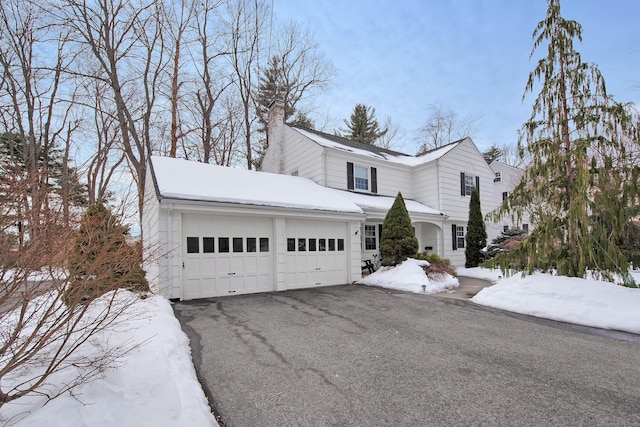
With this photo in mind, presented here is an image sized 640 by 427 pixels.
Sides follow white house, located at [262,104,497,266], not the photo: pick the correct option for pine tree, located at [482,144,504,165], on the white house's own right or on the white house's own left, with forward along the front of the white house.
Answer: on the white house's own left

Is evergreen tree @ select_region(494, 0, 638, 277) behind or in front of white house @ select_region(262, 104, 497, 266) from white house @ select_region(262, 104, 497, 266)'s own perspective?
in front

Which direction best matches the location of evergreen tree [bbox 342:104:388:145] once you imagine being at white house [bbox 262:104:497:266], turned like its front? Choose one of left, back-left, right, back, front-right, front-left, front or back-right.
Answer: back-left

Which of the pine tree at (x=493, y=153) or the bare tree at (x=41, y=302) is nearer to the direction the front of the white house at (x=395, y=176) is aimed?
the bare tree

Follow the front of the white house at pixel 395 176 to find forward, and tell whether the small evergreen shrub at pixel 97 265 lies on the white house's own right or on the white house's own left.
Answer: on the white house's own right

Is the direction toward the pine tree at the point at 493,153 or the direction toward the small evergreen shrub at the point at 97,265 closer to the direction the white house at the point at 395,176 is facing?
the small evergreen shrub

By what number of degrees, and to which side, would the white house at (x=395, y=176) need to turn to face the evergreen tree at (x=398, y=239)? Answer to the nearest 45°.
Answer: approximately 45° to its right

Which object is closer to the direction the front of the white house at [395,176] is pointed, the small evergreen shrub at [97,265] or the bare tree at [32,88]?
the small evergreen shrub

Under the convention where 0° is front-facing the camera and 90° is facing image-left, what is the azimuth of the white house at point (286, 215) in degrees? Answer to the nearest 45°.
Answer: approximately 315°
